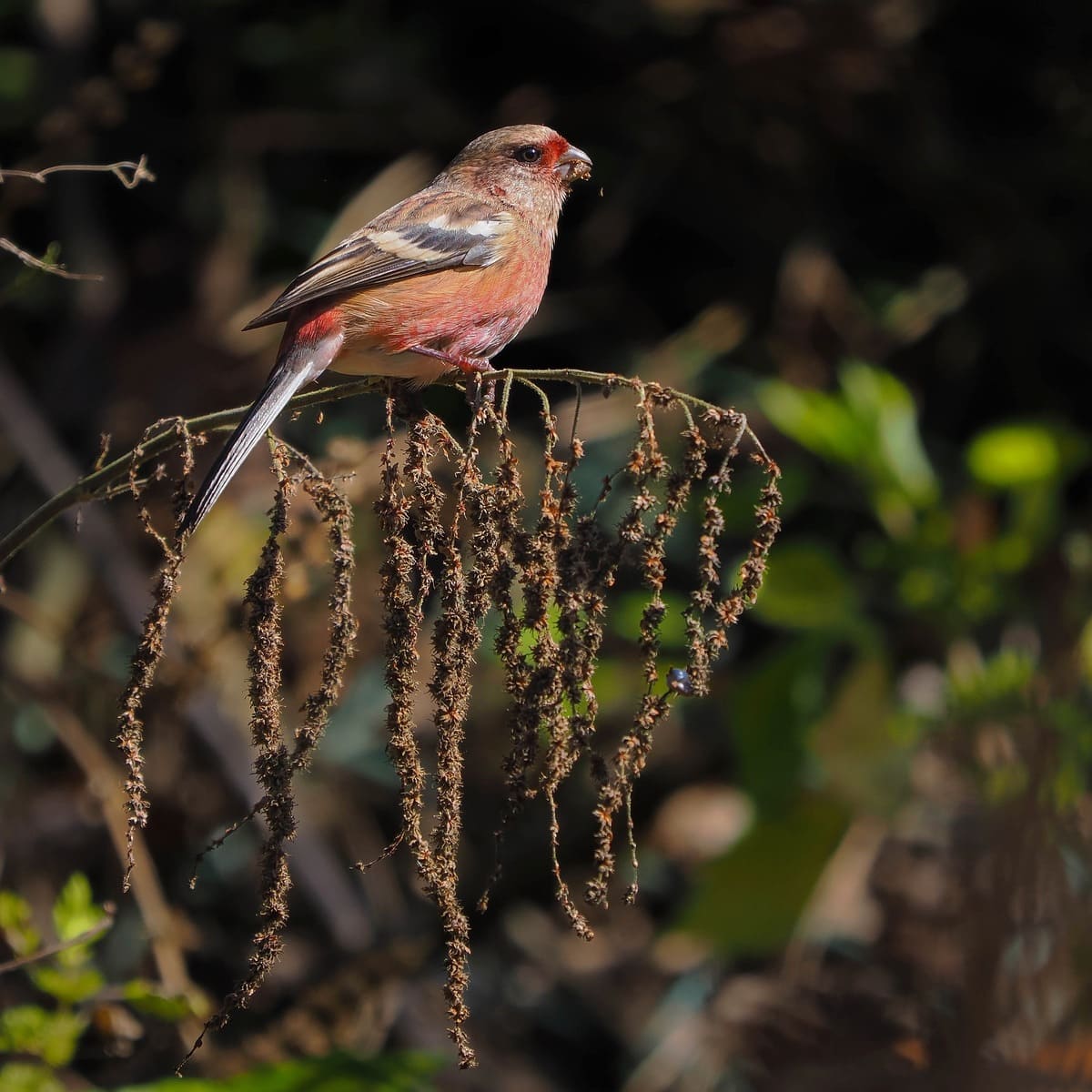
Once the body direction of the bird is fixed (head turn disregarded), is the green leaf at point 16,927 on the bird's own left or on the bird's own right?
on the bird's own right

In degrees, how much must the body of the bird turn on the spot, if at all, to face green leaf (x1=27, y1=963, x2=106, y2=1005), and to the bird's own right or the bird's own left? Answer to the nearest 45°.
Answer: approximately 135° to the bird's own right

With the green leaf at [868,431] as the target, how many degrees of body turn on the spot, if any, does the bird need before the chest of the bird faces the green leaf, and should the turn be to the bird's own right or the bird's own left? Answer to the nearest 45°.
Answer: approximately 45° to the bird's own left

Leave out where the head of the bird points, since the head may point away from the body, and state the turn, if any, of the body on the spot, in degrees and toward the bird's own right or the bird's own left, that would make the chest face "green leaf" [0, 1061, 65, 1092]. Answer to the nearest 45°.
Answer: approximately 135° to the bird's own right

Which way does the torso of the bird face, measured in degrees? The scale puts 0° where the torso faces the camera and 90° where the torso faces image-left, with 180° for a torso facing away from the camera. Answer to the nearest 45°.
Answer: approximately 270°
